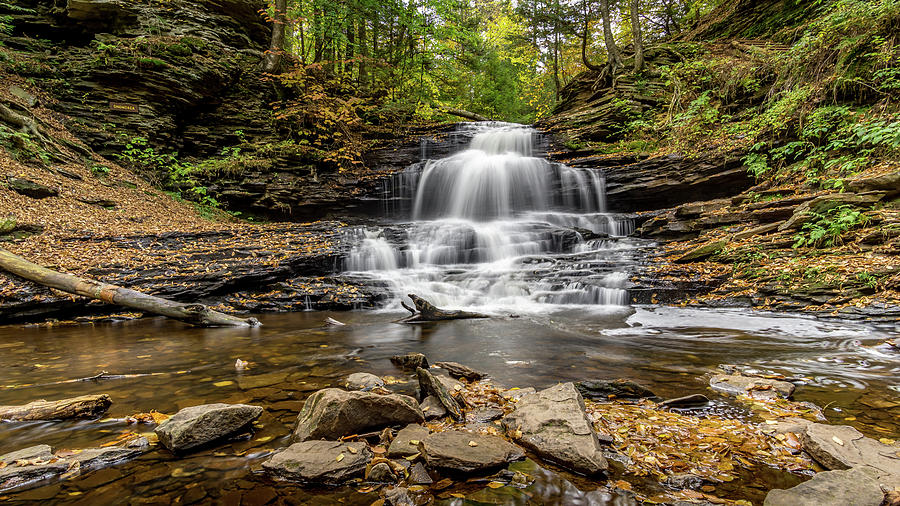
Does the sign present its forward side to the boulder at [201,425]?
yes

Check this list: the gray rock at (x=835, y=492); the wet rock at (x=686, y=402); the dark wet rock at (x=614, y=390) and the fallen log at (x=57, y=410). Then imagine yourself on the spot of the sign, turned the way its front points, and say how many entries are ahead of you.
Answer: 4

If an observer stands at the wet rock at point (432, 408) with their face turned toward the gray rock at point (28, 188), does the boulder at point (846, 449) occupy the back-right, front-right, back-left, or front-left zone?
back-right

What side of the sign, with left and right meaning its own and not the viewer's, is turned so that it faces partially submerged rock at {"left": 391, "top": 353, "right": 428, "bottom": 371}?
front

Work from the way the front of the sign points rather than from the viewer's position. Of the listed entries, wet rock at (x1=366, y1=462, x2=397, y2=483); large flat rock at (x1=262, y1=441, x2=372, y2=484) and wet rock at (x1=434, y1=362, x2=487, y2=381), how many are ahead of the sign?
3

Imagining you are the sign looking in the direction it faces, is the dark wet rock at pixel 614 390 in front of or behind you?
in front

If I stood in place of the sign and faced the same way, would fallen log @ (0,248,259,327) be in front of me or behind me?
in front

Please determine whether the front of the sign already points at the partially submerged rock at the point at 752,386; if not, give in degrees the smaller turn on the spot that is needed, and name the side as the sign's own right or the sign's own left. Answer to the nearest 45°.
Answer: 0° — it already faces it

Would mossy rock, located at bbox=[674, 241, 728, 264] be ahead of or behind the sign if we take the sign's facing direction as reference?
ahead

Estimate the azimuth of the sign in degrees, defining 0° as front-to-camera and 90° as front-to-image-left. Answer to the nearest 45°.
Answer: approximately 0°

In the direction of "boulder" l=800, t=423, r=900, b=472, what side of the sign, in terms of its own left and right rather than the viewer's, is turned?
front
